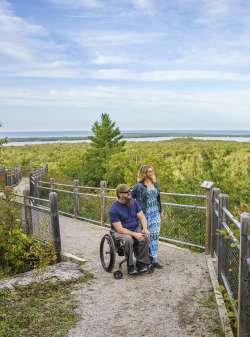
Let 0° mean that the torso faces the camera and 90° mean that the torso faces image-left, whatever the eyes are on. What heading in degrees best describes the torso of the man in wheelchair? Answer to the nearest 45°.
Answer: approximately 315°

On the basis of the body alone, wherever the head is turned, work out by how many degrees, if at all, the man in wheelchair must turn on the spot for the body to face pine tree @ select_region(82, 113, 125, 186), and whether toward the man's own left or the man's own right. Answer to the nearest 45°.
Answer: approximately 135° to the man's own left

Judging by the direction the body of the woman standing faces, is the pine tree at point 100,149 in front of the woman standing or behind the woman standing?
behind

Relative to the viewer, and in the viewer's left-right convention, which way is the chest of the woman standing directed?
facing the viewer and to the right of the viewer

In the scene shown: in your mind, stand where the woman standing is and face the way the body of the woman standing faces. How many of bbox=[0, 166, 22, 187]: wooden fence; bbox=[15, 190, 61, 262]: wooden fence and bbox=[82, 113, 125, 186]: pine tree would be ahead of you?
0

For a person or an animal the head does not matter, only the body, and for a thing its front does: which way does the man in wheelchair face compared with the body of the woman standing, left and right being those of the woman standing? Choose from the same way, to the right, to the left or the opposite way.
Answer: the same way

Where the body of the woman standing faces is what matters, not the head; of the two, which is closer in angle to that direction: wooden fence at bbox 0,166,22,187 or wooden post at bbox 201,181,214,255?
the wooden post

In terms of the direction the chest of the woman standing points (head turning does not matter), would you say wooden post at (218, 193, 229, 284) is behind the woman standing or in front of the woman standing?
in front

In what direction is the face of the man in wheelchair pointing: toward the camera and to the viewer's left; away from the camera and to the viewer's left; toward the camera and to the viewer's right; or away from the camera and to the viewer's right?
toward the camera and to the viewer's right

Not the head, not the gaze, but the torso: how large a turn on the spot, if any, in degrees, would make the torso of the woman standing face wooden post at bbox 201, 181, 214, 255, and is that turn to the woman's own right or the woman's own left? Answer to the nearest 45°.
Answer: approximately 90° to the woman's own left

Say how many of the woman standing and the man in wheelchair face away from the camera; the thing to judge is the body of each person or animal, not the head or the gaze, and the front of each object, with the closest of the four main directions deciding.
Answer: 0

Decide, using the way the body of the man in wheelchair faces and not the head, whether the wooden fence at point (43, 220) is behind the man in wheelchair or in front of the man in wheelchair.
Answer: behind

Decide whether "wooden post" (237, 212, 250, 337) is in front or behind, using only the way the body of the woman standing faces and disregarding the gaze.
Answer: in front
